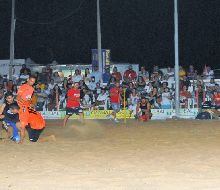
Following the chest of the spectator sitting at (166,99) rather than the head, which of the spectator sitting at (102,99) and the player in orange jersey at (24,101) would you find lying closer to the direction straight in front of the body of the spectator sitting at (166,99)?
the player in orange jersey

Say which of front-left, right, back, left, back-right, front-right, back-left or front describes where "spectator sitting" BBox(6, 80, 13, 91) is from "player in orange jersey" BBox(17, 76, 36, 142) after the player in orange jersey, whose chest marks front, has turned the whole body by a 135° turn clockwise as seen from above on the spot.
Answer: right

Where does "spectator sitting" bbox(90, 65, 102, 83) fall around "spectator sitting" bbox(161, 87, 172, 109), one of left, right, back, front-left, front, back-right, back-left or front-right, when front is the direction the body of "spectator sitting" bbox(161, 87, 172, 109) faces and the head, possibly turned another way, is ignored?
back-right

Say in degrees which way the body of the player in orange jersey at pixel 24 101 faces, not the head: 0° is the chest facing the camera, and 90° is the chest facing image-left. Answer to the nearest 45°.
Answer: approximately 315°

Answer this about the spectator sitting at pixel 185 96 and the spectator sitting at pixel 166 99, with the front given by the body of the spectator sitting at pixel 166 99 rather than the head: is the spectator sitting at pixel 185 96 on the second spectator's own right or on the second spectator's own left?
on the second spectator's own left

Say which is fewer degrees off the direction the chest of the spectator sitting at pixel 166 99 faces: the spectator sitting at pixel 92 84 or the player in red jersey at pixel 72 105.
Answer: the player in red jersey

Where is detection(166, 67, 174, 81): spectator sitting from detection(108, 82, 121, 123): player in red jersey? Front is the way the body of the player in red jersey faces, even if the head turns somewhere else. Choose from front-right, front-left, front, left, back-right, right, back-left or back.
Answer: back

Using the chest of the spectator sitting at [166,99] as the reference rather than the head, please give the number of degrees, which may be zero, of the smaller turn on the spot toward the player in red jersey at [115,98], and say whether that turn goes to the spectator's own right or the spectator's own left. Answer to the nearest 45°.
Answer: approximately 45° to the spectator's own right

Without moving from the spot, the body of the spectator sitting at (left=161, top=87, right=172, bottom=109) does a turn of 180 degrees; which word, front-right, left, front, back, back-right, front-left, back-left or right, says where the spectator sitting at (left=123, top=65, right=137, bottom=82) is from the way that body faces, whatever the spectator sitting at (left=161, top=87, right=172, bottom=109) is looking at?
front-left

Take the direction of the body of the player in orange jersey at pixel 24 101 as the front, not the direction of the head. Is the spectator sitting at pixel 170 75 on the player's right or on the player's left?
on the player's left
